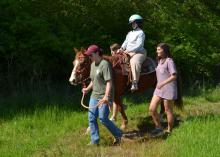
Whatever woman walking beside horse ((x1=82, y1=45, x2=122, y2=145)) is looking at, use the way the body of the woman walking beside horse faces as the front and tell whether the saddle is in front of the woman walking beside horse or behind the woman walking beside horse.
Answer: behind

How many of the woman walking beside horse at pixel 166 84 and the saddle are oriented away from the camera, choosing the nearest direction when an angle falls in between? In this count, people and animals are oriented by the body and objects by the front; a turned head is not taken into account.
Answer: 0

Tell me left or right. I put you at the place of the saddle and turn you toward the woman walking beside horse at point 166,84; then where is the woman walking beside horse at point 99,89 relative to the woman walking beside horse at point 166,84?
right

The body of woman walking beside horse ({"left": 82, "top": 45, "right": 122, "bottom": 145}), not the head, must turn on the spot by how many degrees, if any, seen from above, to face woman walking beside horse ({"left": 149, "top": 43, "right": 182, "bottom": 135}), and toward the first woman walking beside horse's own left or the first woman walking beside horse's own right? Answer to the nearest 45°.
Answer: approximately 180°

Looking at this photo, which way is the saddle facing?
to the viewer's left

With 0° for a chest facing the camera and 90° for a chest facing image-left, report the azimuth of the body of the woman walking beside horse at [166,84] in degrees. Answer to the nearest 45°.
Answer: approximately 45°

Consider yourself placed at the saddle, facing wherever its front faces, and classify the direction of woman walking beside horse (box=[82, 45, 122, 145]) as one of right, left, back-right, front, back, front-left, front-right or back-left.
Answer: left

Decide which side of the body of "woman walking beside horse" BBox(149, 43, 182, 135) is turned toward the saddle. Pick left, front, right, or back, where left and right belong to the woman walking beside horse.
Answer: right

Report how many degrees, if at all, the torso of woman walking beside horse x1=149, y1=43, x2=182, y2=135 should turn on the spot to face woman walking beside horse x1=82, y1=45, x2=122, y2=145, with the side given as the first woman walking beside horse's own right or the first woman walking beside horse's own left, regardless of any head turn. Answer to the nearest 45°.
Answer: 0° — they already face them
